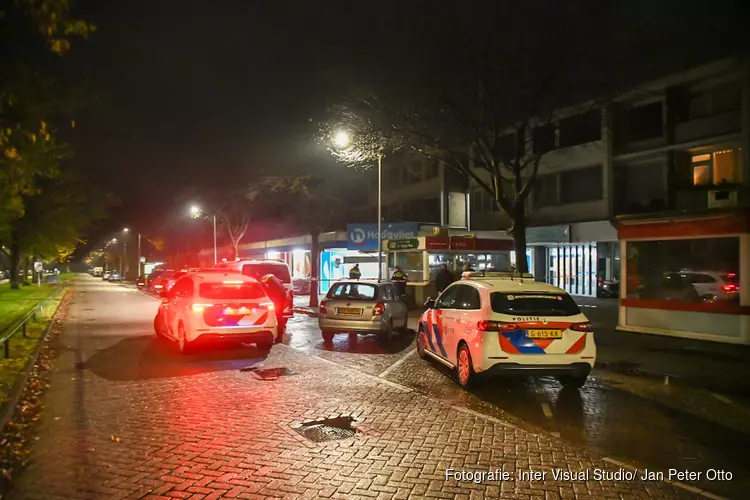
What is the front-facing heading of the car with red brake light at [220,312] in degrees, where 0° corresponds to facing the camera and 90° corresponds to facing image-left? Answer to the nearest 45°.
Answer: approximately 135°

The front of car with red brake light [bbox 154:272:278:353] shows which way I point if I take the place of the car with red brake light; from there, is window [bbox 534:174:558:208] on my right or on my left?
on my right

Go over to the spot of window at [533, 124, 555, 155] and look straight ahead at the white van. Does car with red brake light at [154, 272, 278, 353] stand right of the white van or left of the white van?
left

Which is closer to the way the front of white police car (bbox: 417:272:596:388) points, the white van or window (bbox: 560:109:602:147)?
the white van

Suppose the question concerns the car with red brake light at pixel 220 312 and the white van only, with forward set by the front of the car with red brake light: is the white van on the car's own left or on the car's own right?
on the car's own right

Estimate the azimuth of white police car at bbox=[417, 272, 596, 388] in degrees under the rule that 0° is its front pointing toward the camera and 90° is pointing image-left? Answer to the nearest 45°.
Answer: approximately 135°

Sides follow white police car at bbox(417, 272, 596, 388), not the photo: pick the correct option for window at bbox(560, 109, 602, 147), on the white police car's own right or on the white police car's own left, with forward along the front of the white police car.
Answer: on the white police car's own right

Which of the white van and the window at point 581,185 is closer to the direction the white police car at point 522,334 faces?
the white van

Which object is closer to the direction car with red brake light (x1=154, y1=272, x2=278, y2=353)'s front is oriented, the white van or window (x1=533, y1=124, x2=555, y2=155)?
the white van
